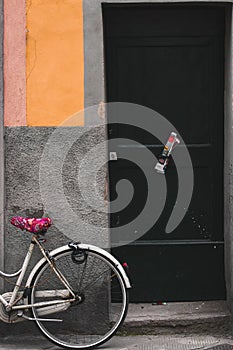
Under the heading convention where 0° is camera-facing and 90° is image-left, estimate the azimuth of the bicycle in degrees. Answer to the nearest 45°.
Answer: approximately 90°

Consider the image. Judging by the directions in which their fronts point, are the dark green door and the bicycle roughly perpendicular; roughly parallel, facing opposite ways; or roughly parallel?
roughly perpendicular

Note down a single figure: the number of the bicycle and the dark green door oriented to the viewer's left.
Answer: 1

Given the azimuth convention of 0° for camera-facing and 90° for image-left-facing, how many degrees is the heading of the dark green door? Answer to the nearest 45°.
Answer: approximately 0°
